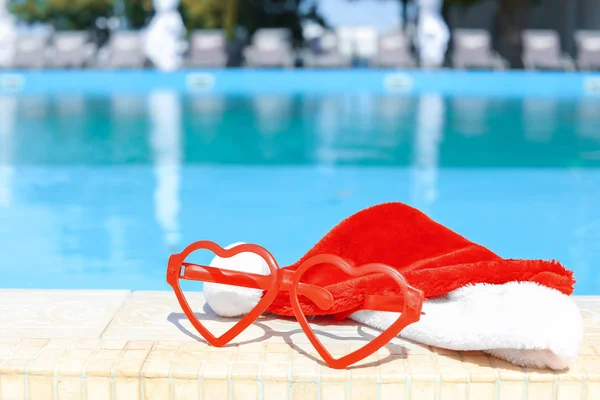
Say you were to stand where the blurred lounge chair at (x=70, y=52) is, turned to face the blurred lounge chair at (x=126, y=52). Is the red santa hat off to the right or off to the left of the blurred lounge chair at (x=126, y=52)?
right

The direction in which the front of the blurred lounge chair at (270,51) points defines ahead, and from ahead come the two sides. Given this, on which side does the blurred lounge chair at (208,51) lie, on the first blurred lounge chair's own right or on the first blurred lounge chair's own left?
on the first blurred lounge chair's own right

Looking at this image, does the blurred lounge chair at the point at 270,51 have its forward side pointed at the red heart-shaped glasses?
yes

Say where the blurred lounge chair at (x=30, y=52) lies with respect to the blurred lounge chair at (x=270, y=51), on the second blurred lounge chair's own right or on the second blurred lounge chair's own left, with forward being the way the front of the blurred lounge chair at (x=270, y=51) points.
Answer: on the second blurred lounge chair's own right

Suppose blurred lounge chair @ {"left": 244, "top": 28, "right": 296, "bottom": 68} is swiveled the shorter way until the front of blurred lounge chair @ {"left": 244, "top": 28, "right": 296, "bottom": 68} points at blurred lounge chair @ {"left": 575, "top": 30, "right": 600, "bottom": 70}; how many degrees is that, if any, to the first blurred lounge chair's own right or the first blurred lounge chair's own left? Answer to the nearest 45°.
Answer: approximately 90° to the first blurred lounge chair's own left

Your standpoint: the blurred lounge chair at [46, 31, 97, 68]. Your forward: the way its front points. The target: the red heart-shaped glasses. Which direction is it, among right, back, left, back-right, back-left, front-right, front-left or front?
front

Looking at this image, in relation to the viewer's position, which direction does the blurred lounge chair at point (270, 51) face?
facing the viewer

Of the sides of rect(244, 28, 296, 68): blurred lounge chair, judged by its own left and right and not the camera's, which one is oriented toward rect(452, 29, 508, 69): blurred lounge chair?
left

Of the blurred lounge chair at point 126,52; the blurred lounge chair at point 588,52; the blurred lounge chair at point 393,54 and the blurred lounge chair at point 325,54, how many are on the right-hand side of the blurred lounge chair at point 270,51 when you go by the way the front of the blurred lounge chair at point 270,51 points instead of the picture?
1

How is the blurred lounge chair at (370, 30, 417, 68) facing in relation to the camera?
toward the camera

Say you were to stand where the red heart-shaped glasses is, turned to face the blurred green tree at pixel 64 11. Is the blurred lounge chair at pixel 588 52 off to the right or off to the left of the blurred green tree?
right

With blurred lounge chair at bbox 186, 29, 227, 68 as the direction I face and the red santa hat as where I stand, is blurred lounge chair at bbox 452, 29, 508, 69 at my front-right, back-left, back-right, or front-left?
front-right

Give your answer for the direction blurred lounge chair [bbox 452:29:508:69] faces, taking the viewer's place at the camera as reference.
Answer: facing the viewer and to the right of the viewer
